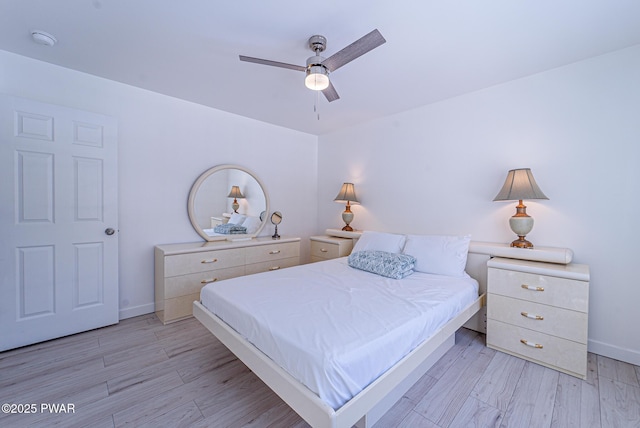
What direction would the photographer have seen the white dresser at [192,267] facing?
facing the viewer and to the right of the viewer

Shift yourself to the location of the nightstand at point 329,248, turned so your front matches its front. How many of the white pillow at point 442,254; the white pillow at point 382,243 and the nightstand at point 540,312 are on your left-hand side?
3

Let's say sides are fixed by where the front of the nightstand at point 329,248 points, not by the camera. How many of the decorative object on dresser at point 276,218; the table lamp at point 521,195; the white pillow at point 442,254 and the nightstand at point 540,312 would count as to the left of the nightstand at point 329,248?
3

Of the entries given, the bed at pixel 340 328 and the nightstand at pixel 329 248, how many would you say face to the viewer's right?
0

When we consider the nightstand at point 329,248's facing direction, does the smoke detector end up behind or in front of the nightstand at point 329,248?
in front

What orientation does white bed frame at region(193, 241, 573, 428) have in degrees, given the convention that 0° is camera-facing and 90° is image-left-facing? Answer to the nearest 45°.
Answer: approximately 45°

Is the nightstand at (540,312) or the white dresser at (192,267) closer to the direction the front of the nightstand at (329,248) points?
the white dresser

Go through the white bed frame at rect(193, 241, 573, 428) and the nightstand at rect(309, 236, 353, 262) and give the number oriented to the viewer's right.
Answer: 0

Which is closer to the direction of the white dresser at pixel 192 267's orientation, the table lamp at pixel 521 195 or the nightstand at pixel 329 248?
the table lamp

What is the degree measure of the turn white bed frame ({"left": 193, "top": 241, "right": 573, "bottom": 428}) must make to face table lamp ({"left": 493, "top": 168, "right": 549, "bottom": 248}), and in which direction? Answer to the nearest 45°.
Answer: approximately 180°

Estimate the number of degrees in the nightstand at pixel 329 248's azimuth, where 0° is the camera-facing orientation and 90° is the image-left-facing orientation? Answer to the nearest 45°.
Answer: approximately 45°
